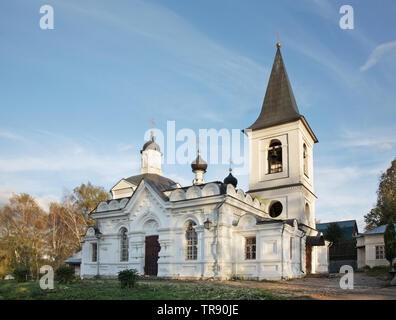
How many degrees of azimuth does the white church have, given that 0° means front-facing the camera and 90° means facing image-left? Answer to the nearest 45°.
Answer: approximately 315°

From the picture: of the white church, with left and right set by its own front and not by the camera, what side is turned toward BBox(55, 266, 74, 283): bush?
right

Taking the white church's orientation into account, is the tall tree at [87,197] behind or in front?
behind

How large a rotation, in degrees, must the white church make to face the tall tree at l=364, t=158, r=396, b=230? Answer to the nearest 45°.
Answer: approximately 90° to its left
